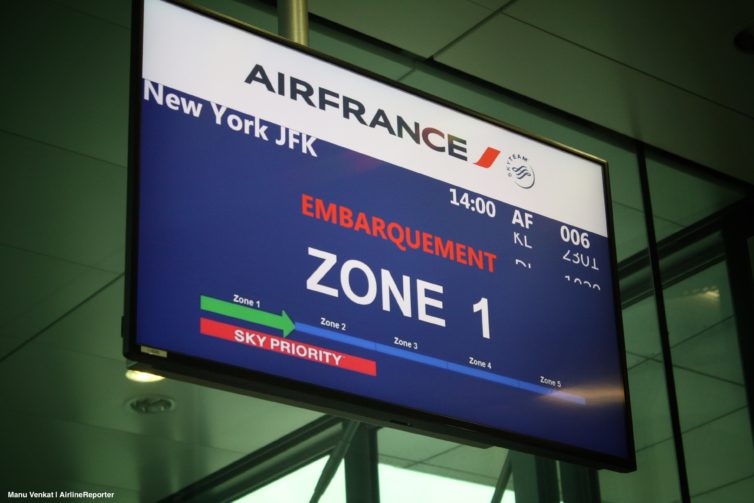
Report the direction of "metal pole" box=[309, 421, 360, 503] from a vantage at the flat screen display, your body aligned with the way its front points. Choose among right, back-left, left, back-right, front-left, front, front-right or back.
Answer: back-left

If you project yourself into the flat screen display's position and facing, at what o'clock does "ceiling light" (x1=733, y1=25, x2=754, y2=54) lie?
The ceiling light is roughly at 9 o'clock from the flat screen display.

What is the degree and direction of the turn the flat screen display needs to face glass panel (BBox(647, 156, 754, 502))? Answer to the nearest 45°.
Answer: approximately 90° to its left

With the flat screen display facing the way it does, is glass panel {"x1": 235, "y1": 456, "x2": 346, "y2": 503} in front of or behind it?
behind

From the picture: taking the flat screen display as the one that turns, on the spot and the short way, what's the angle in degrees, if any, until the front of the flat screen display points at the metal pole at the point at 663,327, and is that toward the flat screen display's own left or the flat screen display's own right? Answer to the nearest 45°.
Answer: approximately 90° to the flat screen display's own left

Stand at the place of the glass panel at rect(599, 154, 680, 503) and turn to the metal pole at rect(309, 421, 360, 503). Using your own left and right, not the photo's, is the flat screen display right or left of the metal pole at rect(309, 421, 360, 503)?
left

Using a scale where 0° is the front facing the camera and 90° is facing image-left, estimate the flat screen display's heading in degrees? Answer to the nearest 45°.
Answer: approximately 315°

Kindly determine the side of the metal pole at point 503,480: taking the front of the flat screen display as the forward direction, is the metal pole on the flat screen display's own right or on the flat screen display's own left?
on the flat screen display's own left
